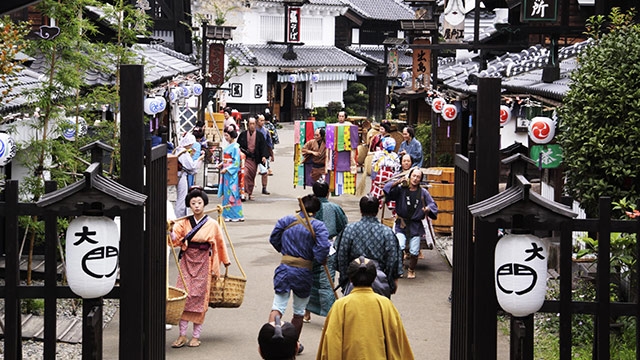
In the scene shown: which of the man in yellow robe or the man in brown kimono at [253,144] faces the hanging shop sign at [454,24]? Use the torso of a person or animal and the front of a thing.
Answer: the man in yellow robe

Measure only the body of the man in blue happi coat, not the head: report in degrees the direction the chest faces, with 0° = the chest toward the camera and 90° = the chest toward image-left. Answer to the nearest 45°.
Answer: approximately 180°

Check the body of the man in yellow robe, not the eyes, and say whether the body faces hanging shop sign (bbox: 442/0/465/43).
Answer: yes

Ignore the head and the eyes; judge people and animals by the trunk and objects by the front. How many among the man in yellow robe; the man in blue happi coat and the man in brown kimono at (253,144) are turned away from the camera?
2

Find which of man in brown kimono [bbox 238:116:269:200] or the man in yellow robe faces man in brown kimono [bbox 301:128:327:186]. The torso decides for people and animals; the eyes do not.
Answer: the man in yellow robe

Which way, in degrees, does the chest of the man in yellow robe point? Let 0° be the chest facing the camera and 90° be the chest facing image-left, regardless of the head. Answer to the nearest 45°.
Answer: approximately 180°

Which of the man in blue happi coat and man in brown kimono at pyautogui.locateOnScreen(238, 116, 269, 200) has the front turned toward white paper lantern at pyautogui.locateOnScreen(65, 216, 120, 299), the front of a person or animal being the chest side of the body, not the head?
the man in brown kimono

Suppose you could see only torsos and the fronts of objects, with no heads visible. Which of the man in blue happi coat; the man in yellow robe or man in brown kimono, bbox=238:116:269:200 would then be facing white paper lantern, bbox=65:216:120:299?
the man in brown kimono

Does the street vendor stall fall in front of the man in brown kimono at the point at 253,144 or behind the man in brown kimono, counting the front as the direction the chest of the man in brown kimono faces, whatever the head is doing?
behind

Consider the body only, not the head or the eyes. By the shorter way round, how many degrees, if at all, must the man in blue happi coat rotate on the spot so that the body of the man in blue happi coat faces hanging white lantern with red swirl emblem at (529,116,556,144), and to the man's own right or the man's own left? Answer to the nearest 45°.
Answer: approximately 45° to the man's own right

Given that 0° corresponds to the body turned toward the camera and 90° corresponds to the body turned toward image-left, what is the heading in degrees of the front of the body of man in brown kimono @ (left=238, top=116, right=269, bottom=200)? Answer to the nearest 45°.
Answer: approximately 0°

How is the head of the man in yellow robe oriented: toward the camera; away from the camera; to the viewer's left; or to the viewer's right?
away from the camera

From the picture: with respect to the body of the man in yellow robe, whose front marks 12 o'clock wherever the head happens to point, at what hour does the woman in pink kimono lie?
The woman in pink kimono is roughly at 11 o'clock from the man in yellow robe.

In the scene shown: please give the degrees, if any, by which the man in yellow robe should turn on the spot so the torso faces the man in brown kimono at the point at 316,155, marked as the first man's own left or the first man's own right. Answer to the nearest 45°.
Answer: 0° — they already face them

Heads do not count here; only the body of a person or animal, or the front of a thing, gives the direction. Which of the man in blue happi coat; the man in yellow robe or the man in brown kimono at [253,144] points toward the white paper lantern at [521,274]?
the man in brown kimono

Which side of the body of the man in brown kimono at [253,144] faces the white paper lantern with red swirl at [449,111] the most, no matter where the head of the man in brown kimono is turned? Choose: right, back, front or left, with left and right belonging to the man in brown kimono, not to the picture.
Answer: left
